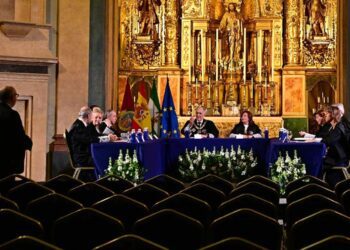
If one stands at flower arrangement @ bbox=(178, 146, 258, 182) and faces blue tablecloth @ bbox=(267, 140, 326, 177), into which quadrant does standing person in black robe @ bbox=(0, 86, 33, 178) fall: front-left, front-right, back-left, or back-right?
back-right

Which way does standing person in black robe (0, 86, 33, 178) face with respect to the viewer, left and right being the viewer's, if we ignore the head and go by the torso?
facing away from the viewer and to the right of the viewer

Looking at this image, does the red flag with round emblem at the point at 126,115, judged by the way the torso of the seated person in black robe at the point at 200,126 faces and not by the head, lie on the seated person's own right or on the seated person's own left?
on the seated person's own right

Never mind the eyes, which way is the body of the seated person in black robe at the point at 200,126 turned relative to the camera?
toward the camera

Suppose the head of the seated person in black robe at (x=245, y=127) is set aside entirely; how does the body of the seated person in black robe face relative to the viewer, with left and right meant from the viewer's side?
facing the viewer

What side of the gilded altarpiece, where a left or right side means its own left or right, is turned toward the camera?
front

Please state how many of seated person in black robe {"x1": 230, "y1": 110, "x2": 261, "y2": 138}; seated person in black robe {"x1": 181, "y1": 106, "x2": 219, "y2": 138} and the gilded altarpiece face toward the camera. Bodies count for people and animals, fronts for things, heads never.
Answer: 3

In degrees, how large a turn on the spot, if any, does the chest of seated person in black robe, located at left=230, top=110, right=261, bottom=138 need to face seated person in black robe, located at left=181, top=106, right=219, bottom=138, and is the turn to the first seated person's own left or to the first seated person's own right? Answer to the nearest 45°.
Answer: approximately 90° to the first seated person's own right
